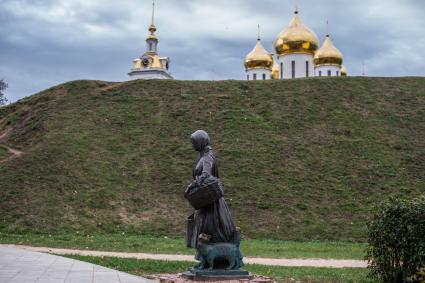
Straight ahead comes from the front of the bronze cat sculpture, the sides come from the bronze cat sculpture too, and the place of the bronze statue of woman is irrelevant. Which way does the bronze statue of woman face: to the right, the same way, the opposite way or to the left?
the same way

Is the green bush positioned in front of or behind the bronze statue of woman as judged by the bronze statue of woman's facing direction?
behind

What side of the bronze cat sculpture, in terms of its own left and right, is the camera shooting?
left

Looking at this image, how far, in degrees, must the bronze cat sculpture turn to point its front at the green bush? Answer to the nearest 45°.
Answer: approximately 180°

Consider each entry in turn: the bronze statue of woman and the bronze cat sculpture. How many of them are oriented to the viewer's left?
2

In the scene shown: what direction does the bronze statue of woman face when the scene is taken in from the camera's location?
facing to the left of the viewer
